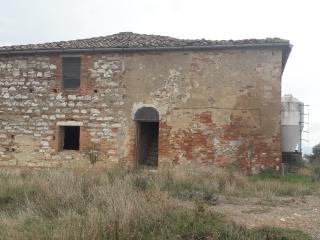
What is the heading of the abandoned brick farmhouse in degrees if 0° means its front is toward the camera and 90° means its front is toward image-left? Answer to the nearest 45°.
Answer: approximately 0°
